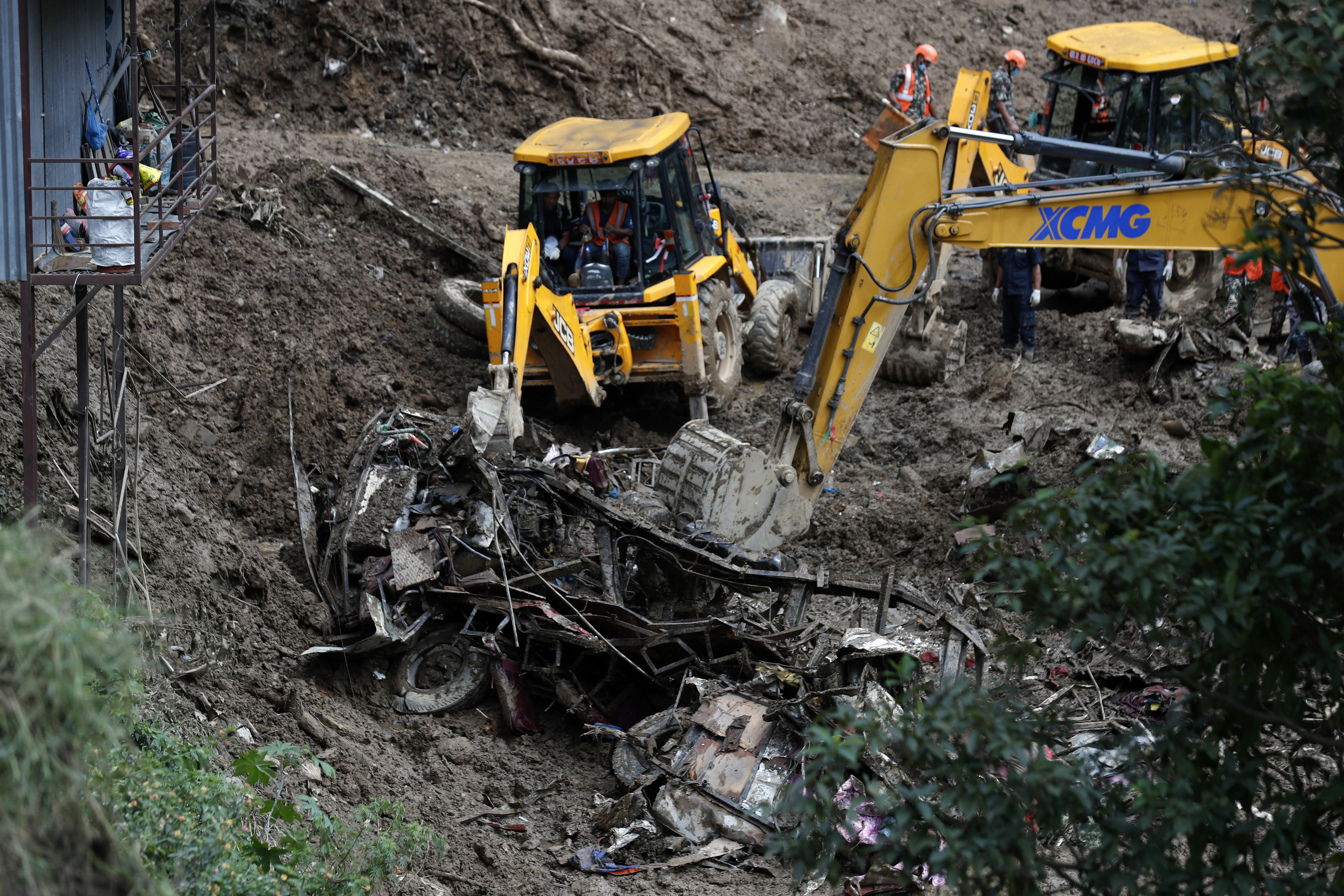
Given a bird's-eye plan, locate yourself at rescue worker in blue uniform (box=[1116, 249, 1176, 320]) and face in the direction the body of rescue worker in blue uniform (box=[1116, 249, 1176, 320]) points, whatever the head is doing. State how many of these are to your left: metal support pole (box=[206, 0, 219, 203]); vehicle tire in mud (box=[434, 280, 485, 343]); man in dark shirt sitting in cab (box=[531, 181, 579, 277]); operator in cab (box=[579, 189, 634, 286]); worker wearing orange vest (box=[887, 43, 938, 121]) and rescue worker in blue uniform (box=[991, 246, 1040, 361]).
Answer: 0

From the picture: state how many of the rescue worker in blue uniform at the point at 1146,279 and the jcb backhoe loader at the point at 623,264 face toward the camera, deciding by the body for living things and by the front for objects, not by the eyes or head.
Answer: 1

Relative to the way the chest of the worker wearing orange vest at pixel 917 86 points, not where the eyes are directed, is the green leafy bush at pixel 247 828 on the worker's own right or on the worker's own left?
on the worker's own right

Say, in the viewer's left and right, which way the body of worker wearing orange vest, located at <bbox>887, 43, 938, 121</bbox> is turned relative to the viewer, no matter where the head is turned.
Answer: facing the viewer and to the right of the viewer

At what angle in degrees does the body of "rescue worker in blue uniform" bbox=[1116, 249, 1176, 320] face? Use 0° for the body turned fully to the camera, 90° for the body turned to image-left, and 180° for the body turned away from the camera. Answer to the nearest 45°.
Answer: approximately 0°

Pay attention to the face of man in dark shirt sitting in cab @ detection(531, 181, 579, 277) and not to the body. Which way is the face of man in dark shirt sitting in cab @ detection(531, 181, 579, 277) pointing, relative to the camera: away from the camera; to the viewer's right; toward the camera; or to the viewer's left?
toward the camera

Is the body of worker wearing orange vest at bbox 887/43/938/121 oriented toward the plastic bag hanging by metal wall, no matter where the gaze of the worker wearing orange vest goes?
no
